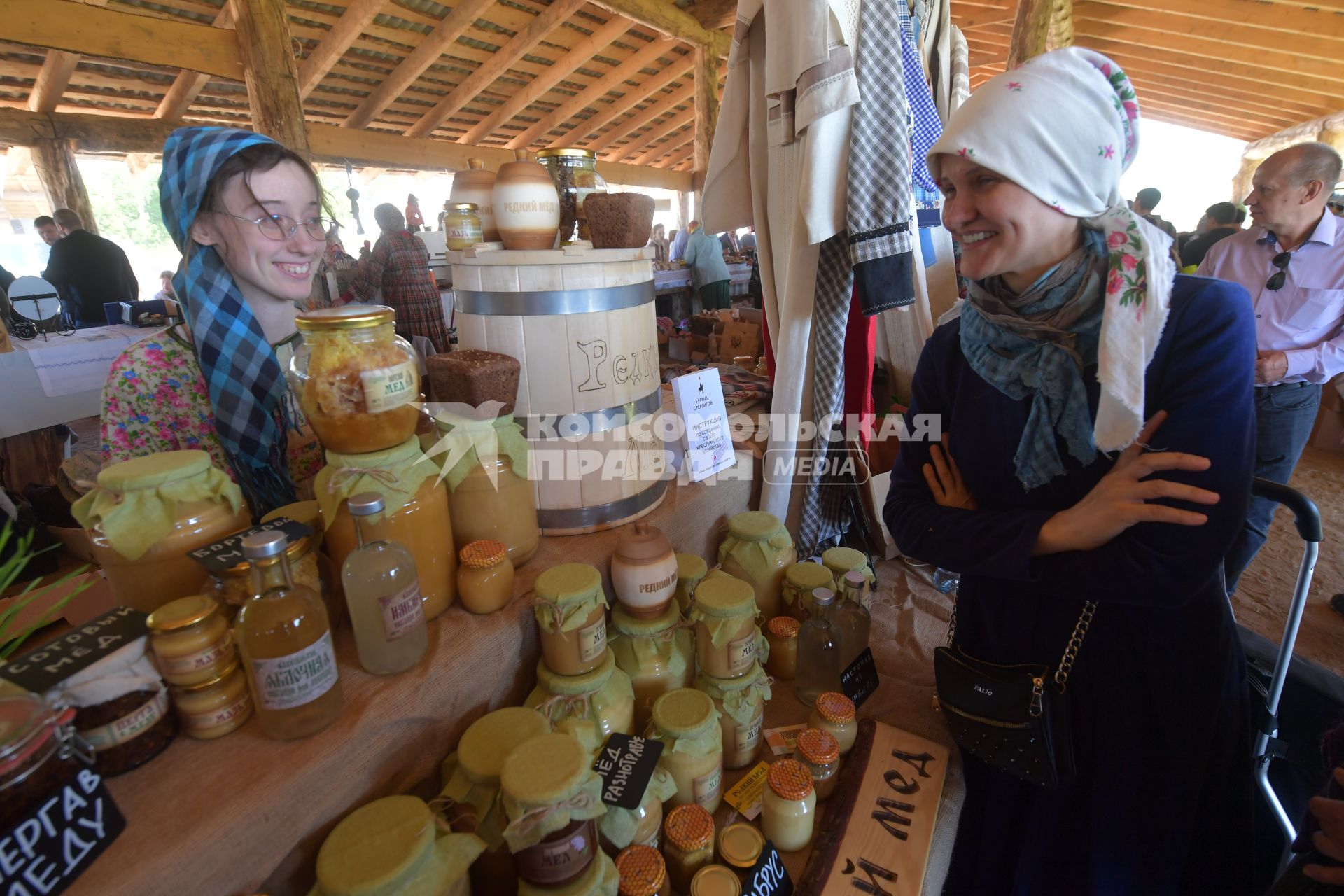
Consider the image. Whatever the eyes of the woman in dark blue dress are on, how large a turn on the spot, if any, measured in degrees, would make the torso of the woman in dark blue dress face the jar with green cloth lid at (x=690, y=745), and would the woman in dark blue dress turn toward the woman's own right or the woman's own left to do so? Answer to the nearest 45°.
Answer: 0° — they already face it

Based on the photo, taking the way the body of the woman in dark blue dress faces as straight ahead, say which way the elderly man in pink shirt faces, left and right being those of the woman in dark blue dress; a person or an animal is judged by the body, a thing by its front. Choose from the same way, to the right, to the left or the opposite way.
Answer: the same way

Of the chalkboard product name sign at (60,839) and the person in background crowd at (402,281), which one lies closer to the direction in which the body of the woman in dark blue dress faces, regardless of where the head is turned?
the chalkboard product name sign

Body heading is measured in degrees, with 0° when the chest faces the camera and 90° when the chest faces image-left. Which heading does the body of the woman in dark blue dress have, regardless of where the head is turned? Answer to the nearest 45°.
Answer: approximately 45°

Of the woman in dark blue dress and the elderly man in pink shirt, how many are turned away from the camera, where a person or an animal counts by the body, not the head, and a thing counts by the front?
0

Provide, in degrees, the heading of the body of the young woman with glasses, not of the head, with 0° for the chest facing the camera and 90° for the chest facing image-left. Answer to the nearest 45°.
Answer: approximately 315°

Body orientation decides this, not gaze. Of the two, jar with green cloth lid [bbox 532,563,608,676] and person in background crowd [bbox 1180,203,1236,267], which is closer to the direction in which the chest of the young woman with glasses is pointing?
the jar with green cloth lid

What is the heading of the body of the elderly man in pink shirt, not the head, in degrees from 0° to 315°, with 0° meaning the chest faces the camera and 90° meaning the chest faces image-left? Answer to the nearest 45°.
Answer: approximately 45°

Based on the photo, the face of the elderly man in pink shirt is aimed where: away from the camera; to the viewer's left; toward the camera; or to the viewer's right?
to the viewer's left

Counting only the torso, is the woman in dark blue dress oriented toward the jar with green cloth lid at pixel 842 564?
no

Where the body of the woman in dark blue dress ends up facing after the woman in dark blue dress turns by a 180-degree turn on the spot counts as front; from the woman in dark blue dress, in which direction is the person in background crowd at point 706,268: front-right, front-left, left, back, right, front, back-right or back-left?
left

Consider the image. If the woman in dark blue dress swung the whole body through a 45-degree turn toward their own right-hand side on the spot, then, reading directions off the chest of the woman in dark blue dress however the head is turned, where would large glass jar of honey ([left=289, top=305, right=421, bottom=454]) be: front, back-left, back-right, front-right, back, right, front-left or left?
front-left

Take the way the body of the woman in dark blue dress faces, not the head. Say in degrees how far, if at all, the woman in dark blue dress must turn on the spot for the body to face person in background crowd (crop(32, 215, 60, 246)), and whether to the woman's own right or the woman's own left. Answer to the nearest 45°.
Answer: approximately 45° to the woman's own right

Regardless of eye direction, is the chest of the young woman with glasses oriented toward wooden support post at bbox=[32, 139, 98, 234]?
no

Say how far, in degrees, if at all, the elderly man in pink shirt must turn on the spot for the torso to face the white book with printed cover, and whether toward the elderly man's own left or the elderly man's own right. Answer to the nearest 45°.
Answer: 0° — they already face it

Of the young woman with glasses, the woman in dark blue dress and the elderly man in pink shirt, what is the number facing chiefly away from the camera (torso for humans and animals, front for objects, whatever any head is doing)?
0

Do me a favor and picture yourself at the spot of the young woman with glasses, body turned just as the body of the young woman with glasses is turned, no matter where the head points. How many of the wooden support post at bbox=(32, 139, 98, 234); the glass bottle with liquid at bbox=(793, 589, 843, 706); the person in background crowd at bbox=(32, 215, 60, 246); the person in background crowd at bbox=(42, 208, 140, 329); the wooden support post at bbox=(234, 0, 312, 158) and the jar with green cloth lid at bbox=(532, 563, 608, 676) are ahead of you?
2
